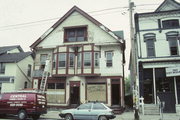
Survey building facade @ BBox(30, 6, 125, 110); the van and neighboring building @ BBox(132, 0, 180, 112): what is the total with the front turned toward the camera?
2

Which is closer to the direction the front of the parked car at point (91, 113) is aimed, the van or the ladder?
the van

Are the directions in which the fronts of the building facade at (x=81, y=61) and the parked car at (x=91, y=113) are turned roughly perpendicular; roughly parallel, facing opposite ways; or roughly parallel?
roughly perpendicular

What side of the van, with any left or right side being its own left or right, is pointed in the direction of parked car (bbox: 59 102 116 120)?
back

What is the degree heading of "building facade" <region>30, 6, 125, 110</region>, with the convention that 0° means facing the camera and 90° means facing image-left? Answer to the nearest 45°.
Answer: approximately 0°

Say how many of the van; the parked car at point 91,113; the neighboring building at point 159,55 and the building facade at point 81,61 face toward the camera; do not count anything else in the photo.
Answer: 2

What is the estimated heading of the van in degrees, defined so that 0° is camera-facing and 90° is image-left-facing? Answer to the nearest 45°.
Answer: approximately 135°

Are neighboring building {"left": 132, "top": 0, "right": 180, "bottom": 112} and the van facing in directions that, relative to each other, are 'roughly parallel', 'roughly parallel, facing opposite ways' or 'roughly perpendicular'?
roughly perpendicular
